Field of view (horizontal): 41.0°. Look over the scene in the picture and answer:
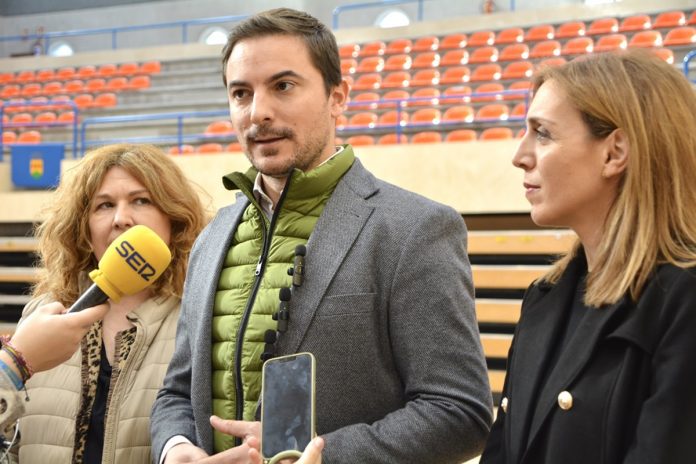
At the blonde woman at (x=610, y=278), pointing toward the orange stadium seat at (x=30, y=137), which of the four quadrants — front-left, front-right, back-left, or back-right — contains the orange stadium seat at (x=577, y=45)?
front-right

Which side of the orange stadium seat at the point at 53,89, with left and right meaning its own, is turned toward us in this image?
front

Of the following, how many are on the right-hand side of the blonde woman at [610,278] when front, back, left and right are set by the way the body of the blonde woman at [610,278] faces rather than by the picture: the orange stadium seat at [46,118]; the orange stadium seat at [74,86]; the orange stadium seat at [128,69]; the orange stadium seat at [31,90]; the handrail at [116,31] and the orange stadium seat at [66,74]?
6

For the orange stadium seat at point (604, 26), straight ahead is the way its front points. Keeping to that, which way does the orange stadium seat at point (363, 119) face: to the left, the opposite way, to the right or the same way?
the same way

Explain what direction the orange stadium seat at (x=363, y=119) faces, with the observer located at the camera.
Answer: facing the viewer and to the left of the viewer

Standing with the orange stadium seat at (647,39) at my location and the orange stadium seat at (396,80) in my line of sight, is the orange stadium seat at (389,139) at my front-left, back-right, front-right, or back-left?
front-left

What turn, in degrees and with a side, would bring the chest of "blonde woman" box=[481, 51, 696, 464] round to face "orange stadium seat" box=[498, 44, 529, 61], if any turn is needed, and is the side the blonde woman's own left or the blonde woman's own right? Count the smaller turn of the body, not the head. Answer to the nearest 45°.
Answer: approximately 135° to the blonde woman's own right

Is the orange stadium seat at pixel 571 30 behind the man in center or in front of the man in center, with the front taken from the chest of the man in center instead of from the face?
behind

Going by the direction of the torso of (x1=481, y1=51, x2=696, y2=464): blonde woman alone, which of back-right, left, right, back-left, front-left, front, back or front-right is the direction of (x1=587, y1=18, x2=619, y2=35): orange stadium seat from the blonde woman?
back-right

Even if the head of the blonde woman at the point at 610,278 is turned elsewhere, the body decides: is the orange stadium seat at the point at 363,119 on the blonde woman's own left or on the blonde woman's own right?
on the blonde woman's own right

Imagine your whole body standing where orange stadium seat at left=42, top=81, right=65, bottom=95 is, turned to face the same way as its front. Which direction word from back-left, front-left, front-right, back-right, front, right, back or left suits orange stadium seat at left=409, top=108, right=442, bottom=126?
front-left

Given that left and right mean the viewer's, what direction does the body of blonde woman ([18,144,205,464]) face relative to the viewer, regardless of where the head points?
facing the viewer

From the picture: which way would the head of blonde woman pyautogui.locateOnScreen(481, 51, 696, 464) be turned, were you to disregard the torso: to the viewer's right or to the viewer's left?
to the viewer's left

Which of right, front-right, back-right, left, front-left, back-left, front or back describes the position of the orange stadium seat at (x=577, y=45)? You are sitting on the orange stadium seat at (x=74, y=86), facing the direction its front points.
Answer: left

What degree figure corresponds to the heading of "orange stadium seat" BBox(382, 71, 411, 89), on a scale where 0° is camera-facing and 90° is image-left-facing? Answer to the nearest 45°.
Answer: approximately 45°

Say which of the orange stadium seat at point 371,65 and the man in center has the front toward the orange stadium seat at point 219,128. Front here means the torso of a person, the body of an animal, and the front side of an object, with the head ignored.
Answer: the orange stadium seat at point 371,65

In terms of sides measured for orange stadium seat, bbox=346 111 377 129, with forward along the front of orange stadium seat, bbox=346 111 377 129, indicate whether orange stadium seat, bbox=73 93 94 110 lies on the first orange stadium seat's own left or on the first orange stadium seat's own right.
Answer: on the first orange stadium seat's own right

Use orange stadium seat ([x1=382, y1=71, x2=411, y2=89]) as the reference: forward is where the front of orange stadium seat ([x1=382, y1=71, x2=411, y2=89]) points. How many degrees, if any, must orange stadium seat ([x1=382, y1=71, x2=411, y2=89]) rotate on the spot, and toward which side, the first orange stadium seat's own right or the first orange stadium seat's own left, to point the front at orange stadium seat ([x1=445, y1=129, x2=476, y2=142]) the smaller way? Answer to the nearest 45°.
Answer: approximately 45° to the first orange stadium seat's own left

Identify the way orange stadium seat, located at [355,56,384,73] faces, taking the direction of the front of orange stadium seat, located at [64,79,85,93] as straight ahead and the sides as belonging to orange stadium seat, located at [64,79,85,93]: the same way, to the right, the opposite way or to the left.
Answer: the same way

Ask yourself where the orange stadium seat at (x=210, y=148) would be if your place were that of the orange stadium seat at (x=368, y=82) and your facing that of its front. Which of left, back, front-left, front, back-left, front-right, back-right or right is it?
front

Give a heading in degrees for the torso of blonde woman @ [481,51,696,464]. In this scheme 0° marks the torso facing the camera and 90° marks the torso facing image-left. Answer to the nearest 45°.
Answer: approximately 45°

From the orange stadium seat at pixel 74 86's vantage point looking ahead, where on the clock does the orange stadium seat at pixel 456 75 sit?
the orange stadium seat at pixel 456 75 is roughly at 9 o'clock from the orange stadium seat at pixel 74 86.

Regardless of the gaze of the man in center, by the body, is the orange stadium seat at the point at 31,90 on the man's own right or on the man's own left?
on the man's own right
